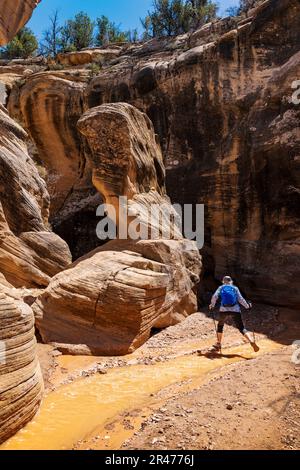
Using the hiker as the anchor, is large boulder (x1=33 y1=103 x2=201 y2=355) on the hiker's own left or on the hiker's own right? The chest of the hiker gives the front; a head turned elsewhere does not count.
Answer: on the hiker's own left

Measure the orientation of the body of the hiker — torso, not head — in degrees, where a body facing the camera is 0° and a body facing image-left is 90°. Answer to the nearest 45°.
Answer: approximately 180°

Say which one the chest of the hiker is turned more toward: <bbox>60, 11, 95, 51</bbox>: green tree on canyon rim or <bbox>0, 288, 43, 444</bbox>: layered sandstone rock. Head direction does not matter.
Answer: the green tree on canyon rim

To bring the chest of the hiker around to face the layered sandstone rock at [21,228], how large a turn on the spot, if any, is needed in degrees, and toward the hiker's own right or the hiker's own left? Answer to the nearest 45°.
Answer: approximately 90° to the hiker's own left

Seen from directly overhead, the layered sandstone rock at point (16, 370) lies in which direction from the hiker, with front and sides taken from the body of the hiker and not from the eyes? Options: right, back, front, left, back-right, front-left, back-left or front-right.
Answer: back-left

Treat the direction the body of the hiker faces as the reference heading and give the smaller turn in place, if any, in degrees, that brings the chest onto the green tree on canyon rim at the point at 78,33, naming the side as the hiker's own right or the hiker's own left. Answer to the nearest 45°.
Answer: approximately 45° to the hiker's own left
